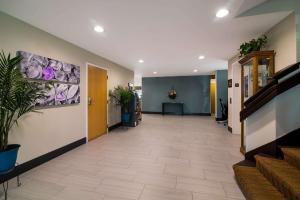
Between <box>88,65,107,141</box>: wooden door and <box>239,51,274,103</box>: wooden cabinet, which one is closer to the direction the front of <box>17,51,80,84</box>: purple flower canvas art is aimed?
the wooden cabinet

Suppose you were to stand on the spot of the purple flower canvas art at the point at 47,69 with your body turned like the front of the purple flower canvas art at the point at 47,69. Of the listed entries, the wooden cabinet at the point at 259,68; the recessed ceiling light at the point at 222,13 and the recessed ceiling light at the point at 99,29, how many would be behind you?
0

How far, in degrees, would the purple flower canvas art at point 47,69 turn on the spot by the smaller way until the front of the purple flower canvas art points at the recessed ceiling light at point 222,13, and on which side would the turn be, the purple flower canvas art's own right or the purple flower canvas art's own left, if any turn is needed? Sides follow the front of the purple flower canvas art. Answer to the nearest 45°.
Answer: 0° — it already faces it

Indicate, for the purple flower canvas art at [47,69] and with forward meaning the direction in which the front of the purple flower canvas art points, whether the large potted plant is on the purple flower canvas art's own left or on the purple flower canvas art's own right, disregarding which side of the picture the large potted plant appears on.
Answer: on the purple flower canvas art's own right

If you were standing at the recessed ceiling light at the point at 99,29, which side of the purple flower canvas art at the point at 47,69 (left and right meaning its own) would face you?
front

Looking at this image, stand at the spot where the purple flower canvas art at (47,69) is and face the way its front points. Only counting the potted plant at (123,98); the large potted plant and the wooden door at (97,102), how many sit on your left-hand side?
2

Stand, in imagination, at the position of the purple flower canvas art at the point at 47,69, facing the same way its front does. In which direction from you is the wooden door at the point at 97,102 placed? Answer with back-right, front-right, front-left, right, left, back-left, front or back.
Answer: left

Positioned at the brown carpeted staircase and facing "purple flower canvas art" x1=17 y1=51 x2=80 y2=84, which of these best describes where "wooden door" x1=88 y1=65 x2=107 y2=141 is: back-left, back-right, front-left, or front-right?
front-right

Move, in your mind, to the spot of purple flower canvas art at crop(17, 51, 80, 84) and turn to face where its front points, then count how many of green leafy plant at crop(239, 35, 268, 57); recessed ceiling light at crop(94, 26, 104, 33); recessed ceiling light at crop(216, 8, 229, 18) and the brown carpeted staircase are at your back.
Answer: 0

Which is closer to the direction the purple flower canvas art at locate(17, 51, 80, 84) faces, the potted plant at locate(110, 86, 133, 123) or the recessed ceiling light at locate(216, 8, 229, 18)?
the recessed ceiling light

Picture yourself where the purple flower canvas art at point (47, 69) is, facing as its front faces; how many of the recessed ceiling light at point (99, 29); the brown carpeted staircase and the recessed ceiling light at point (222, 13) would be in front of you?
3

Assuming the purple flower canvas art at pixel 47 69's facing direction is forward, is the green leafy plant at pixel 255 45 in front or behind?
in front

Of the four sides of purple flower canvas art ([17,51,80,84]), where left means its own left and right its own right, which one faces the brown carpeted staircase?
front

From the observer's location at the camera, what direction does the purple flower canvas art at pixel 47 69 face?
facing the viewer and to the right of the viewer

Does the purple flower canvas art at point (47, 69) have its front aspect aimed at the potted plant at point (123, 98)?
no

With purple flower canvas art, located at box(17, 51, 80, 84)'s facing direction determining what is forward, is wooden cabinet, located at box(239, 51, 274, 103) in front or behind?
in front
